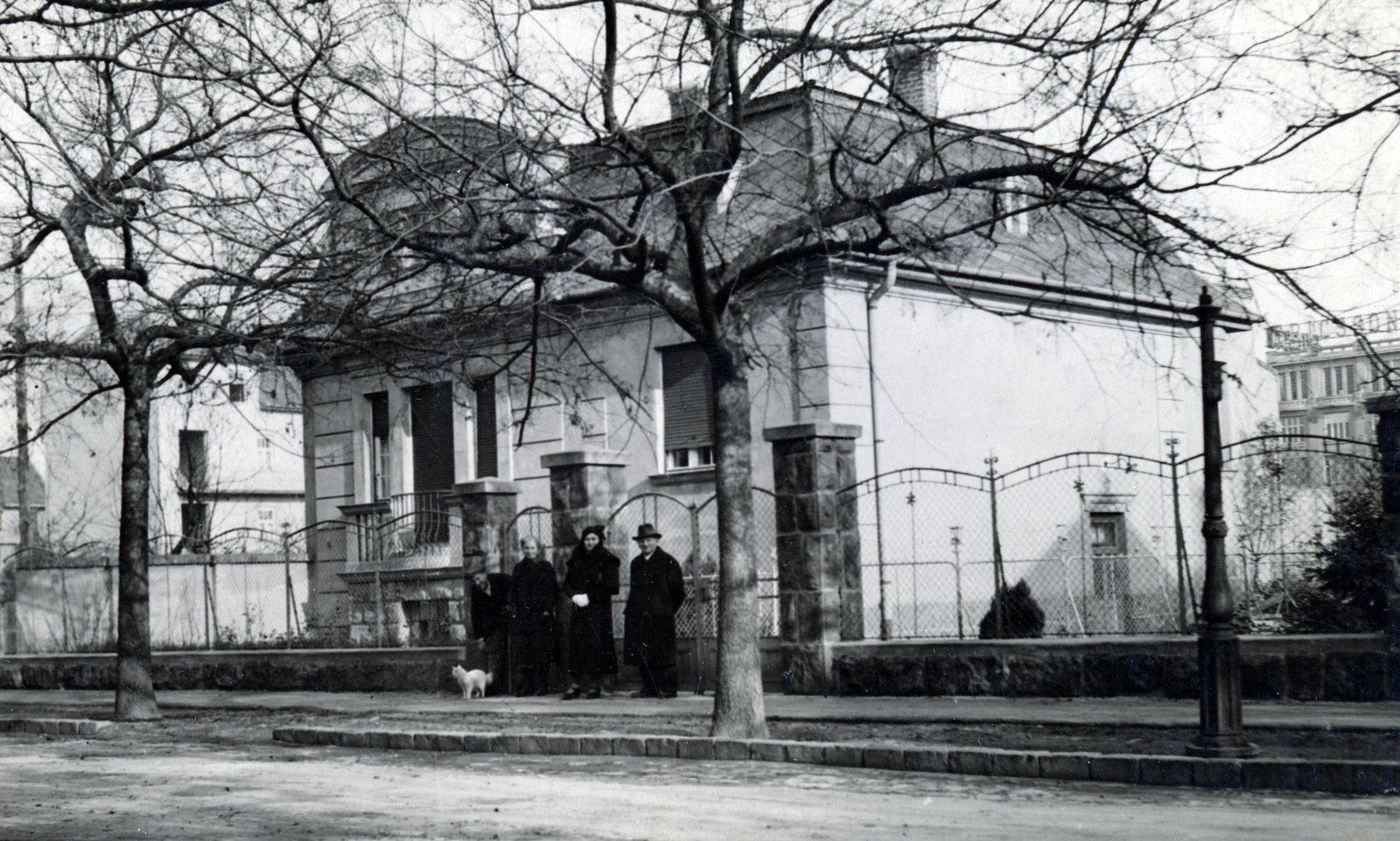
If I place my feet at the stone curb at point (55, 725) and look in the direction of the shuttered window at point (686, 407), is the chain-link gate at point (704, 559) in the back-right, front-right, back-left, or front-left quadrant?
front-right

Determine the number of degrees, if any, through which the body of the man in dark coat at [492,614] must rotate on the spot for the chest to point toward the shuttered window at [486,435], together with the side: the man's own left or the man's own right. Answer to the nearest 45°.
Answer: approximately 135° to the man's own right

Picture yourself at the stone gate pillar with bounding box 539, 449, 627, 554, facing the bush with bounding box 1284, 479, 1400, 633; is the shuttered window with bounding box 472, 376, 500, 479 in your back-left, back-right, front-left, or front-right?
back-left

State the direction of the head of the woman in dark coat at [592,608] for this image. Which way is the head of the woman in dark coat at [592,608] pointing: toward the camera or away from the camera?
toward the camera

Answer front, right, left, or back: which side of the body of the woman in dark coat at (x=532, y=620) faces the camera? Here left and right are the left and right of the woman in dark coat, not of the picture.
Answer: front

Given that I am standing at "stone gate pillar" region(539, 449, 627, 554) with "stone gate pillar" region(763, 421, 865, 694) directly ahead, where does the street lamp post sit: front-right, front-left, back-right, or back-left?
front-right

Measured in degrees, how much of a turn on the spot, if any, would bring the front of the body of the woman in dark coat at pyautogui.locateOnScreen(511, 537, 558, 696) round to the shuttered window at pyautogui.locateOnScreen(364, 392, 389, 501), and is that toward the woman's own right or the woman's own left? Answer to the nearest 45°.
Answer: approximately 180°

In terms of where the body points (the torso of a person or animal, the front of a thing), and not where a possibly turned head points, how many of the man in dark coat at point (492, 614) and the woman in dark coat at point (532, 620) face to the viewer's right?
0

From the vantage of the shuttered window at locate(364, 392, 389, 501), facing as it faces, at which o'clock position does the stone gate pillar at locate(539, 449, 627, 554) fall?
The stone gate pillar is roughly at 10 o'clock from the shuttered window.

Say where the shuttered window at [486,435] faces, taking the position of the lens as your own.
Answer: facing the viewer and to the left of the viewer

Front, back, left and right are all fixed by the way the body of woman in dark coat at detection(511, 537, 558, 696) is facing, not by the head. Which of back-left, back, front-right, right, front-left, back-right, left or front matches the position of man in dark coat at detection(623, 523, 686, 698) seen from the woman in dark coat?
front-left

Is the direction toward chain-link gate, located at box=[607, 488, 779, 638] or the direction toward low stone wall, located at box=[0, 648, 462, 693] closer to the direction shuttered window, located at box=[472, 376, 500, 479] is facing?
the low stone wall

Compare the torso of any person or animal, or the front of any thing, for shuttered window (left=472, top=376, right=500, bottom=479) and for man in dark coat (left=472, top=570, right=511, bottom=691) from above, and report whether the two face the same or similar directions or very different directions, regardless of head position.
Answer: same or similar directions

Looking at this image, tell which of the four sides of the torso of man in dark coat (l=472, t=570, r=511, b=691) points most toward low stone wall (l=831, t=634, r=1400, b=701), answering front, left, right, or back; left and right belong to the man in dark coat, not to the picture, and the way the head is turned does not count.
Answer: left

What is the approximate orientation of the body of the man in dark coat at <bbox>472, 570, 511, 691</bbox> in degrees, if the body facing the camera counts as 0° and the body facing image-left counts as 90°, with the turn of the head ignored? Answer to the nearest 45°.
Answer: approximately 45°
